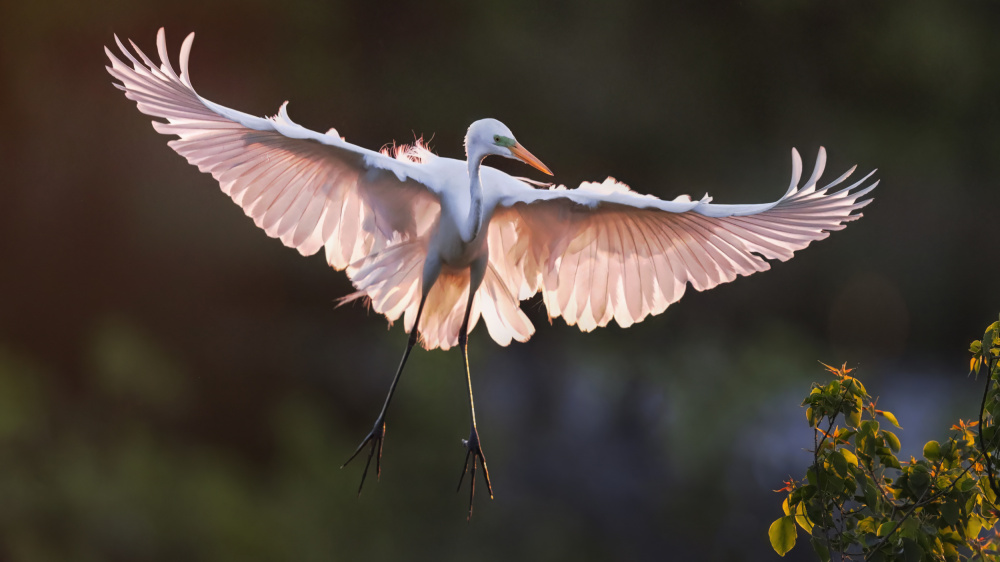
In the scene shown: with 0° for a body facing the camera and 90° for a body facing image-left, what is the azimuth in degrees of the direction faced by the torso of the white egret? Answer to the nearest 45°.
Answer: approximately 0°

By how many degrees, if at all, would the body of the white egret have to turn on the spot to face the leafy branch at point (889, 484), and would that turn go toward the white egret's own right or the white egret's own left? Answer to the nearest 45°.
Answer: approximately 45° to the white egret's own left
